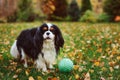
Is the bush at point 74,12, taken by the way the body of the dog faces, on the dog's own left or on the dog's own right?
on the dog's own left

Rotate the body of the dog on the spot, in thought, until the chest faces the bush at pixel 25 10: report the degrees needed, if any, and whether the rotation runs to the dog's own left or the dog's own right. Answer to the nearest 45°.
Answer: approximately 135° to the dog's own left

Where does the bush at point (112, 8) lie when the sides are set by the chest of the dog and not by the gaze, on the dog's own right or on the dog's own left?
on the dog's own left

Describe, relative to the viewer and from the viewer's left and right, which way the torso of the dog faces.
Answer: facing the viewer and to the right of the viewer

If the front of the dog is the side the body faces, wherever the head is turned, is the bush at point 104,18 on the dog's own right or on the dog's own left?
on the dog's own left

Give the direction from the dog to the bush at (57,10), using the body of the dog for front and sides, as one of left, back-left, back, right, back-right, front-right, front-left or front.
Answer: back-left

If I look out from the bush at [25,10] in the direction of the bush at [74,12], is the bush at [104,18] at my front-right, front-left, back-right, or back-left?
front-right

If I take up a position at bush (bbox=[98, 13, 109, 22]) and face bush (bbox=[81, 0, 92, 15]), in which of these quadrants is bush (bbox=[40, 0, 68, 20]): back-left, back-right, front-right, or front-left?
front-left

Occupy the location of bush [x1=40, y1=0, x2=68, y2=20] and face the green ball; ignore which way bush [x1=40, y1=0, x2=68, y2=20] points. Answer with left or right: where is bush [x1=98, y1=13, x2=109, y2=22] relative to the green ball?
left

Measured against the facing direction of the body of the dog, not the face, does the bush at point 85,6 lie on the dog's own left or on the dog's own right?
on the dog's own left
